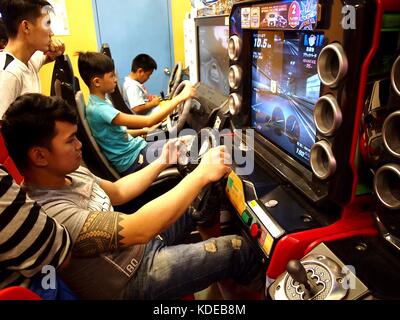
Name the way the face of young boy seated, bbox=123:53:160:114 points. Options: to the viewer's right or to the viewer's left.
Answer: to the viewer's right

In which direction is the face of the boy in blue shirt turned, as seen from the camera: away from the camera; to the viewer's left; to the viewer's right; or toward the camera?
to the viewer's right

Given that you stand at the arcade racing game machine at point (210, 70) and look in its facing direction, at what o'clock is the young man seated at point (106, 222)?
The young man seated is roughly at 11 o'clock from the arcade racing game machine.

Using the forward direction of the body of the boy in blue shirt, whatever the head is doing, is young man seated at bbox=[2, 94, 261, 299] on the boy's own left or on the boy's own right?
on the boy's own right

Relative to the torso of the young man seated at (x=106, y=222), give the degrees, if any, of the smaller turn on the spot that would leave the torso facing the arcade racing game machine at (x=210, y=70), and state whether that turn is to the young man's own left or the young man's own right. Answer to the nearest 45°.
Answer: approximately 45° to the young man's own left

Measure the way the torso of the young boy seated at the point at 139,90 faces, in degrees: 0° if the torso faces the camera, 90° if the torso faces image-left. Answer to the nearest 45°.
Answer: approximately 270°

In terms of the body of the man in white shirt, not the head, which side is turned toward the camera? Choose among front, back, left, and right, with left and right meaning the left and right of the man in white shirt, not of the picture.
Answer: right

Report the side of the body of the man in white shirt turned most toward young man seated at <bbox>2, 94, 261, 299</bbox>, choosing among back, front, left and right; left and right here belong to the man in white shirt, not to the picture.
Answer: right

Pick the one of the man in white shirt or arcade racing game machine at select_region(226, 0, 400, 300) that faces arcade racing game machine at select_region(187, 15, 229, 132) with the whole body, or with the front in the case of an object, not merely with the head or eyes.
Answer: the man in white shirt

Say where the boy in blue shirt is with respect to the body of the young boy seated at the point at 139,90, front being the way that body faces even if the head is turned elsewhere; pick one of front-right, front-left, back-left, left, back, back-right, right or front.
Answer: right

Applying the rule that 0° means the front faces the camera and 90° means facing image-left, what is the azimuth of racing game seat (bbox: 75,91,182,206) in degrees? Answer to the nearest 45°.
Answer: approximately 270°

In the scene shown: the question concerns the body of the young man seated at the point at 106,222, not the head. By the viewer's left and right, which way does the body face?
facing to the right of the viewer

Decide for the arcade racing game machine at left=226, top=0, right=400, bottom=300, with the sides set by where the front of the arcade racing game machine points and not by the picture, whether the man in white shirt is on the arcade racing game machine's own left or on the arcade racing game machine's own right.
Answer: on the arcade racing game machine's own right
